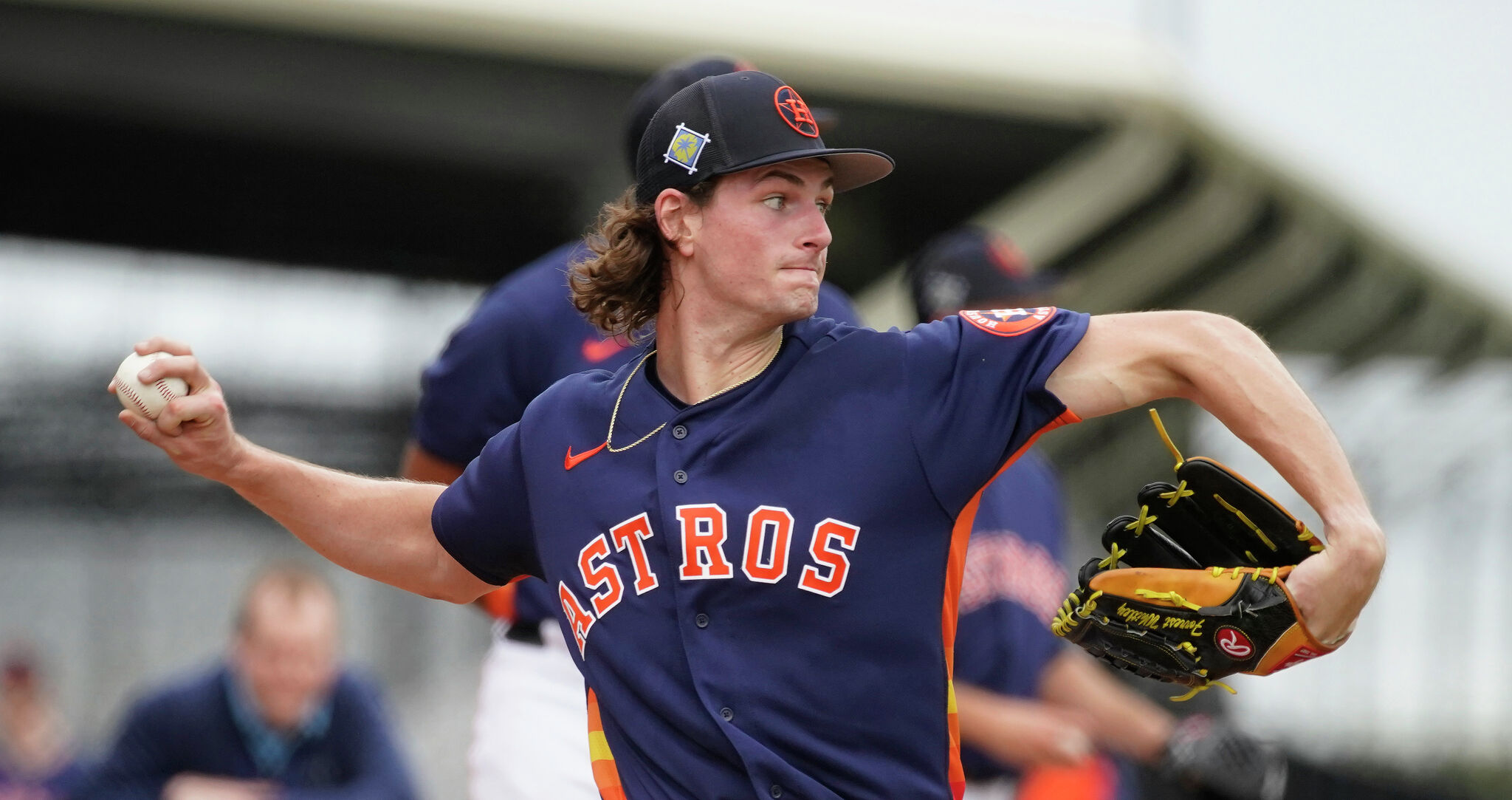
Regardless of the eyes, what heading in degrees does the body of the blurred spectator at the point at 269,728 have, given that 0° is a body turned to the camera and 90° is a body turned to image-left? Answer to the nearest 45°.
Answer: approximately 0°

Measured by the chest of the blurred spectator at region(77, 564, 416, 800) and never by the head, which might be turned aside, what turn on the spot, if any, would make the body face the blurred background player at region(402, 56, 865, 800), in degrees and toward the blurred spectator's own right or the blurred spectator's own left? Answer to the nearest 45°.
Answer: approximately 45° to the blurred spectator's own left

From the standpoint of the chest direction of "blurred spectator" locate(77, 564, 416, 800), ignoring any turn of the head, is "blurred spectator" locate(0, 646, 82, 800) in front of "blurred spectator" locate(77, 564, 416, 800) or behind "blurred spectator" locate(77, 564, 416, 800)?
behind
